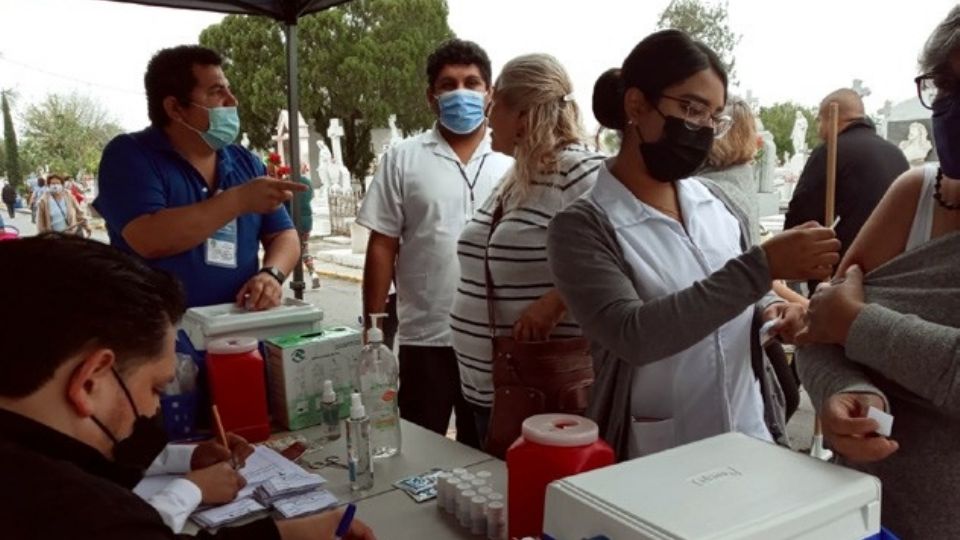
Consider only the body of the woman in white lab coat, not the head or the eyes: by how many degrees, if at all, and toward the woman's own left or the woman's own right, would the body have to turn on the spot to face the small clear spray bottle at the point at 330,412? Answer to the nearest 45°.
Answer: approximately 135° to the woman's own right

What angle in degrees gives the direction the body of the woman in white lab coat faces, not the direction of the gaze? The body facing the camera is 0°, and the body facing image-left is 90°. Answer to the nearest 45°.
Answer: approximately 315°

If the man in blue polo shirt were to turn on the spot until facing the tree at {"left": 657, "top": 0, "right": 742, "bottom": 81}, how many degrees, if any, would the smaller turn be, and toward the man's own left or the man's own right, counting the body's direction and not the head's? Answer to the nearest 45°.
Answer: approximately 90° to the man's own left

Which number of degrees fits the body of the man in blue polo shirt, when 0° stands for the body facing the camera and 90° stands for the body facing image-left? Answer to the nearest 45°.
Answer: approximately 315°

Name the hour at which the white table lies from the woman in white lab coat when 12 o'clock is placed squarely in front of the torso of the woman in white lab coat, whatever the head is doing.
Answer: The white table is roughly at 4 o'clock from the woman in white lab coat.

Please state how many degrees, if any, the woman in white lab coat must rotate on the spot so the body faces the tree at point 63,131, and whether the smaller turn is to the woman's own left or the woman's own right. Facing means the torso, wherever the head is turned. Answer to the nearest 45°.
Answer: approximately 180°

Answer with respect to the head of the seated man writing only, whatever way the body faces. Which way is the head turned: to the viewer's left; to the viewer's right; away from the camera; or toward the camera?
to the viewer's right

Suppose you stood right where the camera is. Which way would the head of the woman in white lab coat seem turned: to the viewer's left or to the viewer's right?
to the viewer's right

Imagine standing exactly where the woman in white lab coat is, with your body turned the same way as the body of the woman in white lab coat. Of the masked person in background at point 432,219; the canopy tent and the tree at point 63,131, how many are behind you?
3

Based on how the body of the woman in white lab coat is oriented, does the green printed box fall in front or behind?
behind

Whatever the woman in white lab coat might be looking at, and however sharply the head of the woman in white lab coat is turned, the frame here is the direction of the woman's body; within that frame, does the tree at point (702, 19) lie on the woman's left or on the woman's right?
on the woman's left

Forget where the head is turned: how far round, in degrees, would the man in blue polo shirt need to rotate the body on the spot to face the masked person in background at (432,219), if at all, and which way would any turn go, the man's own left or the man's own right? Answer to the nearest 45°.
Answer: approximately 45° to the man's own left

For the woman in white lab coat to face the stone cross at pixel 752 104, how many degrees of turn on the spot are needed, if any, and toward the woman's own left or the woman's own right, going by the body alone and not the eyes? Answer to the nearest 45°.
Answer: approximately 135° to the woman's own left

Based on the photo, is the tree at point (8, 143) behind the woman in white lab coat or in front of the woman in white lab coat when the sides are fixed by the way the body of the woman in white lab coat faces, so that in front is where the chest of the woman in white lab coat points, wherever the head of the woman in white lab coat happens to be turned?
behind

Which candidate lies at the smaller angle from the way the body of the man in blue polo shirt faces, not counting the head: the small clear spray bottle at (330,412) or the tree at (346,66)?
the small clear spray bottle

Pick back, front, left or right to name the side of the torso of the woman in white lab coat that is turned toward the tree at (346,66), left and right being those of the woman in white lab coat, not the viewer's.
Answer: back
